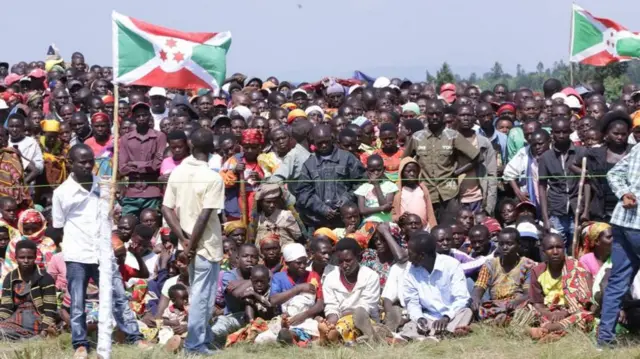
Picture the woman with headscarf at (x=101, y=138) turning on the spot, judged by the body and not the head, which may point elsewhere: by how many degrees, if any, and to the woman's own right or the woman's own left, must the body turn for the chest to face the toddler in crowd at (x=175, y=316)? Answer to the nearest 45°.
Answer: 0° — they already face them

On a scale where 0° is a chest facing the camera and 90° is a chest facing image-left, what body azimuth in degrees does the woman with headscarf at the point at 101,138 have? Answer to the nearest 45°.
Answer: approximately 0°

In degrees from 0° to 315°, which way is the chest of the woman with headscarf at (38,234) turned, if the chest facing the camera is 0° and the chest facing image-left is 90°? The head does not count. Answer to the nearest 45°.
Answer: approximately 0°

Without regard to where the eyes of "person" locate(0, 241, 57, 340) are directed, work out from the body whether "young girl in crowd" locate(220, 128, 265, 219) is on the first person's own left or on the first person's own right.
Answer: on the first person's own left

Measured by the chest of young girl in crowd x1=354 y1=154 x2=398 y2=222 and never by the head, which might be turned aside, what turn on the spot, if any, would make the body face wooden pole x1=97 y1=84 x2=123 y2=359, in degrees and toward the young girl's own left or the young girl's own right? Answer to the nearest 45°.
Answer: approximately 45° to the young girl's own right

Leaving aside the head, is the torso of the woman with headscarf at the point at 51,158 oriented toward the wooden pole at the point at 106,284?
yes
